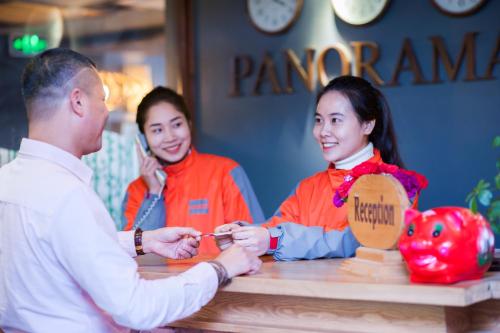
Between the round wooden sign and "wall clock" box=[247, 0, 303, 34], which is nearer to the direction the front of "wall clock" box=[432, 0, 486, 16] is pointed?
the round wooden sign

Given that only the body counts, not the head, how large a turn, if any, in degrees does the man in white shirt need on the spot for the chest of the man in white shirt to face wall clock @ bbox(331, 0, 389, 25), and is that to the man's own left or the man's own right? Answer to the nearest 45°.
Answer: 0° — they already face it

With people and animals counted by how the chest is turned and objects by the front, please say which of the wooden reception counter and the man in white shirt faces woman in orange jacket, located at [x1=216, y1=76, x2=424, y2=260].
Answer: the man in white shirt

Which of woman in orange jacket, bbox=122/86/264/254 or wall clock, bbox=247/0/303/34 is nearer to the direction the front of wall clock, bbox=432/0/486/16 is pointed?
the woman in orange jacket

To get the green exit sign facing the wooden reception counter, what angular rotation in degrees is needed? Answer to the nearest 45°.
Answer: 0° — it already faces it

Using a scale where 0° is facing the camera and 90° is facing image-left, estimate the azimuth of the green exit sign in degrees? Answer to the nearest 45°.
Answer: approximately 0°
